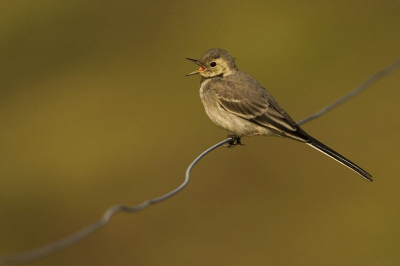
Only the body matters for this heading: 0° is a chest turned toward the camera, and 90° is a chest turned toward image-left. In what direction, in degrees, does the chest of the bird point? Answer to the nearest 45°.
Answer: approximately 90°
